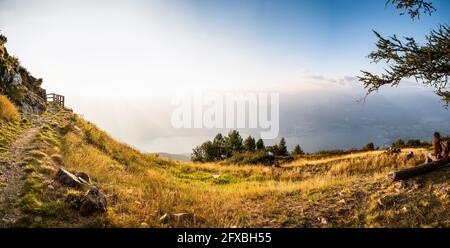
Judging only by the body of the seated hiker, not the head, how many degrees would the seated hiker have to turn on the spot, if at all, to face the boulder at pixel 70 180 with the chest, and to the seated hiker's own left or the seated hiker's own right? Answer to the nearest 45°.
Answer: approximately 45° to the seated hiker's own left

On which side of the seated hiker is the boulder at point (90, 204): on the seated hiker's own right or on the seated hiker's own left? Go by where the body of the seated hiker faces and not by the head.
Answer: on the seated hiker's own left

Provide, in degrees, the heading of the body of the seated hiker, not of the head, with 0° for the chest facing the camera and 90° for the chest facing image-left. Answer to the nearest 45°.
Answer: approximately 90°

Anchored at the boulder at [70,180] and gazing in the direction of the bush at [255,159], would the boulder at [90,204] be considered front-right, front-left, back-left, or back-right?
back-right

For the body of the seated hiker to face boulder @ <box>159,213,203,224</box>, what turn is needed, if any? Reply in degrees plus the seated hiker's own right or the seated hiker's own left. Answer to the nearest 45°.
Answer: approximately 45° to the seated hiker's own left
